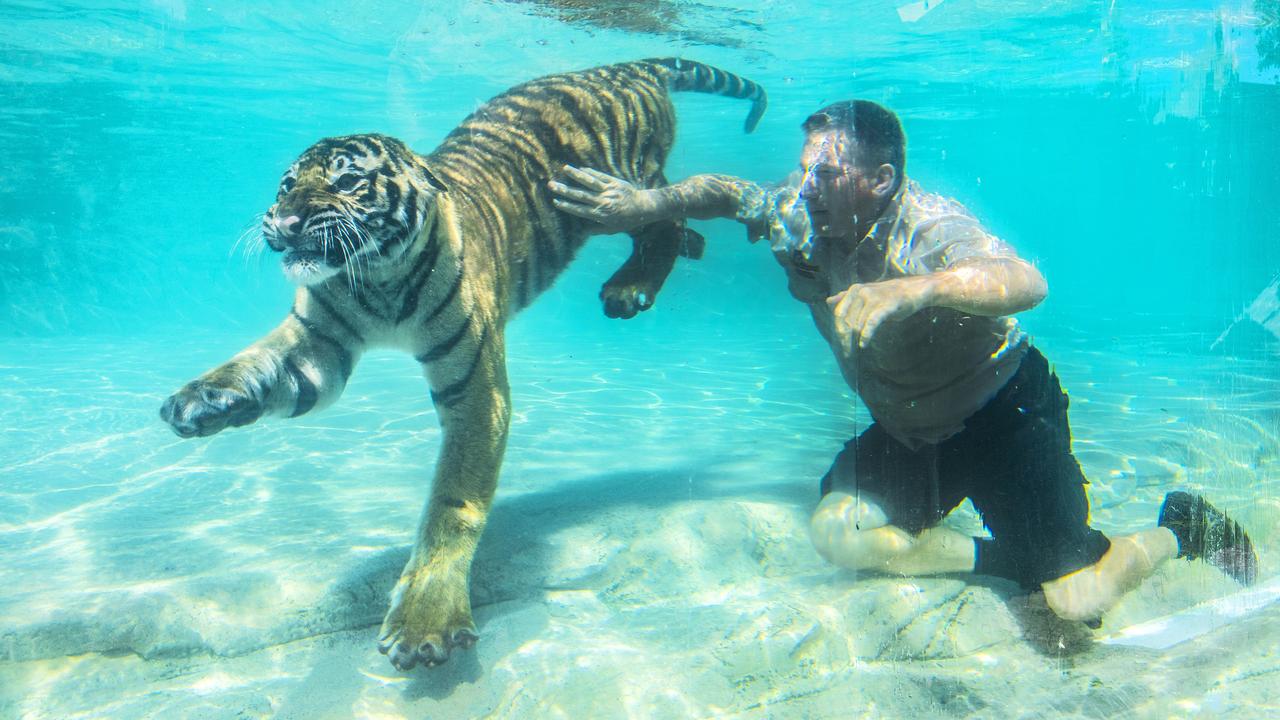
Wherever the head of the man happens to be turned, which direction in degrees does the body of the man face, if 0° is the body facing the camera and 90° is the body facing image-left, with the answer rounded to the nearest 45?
approximately 45°

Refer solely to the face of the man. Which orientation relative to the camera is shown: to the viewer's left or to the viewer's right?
to the viewer's left

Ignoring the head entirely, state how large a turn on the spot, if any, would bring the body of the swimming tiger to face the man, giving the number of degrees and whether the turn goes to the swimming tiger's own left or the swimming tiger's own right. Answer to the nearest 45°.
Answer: approximately 135° to the swimming tiger's own left

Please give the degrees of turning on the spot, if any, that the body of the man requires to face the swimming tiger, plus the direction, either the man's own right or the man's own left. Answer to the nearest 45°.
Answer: approximately 45° to the man's own right
